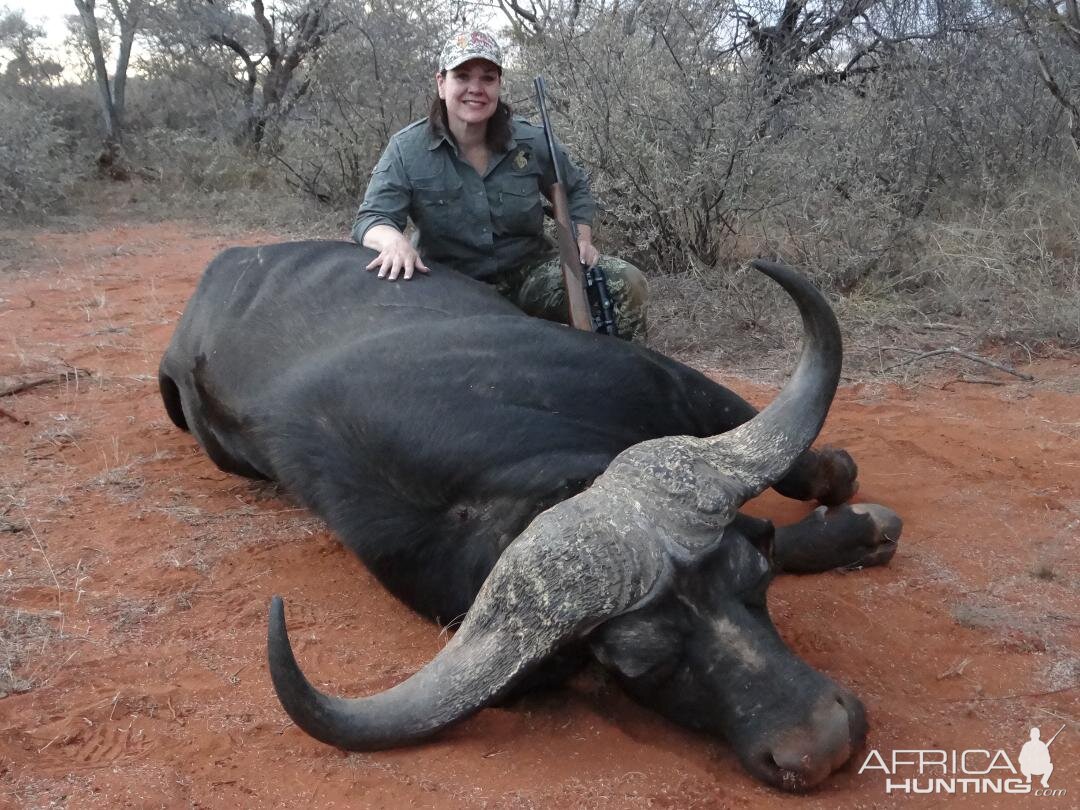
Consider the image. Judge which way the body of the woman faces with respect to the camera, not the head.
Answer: toward the camera

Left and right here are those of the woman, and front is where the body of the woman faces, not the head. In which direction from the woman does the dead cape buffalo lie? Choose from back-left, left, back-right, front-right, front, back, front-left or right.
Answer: front
